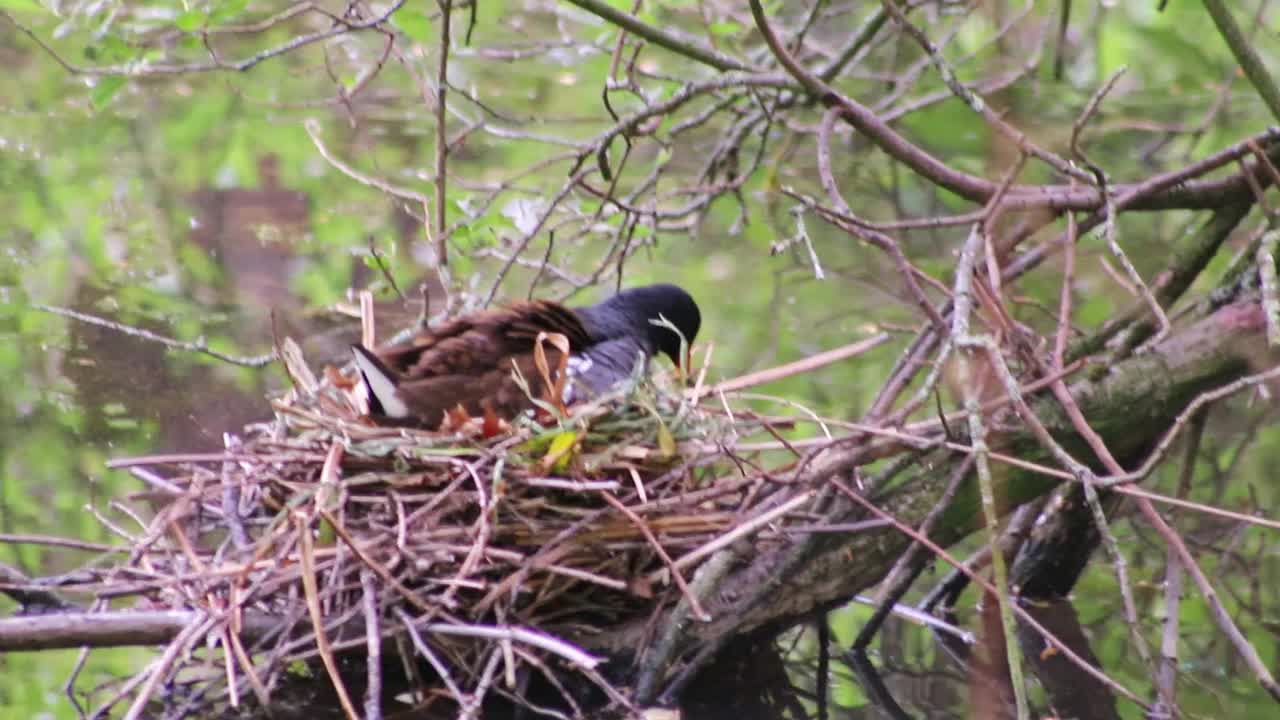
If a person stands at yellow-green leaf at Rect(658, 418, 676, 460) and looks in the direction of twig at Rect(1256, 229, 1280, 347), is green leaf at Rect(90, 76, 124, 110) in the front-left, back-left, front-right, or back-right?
back-left

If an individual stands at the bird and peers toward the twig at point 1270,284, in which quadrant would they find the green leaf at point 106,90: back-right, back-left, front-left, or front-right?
back-left

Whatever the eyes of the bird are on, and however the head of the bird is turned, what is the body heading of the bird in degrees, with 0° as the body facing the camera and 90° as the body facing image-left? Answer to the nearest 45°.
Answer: approximately 270°
